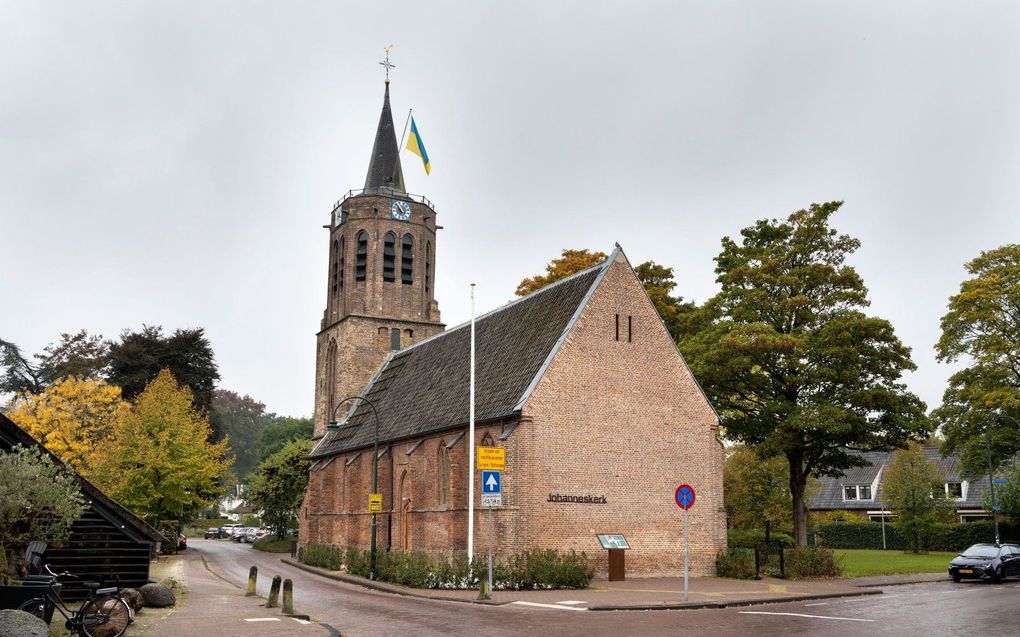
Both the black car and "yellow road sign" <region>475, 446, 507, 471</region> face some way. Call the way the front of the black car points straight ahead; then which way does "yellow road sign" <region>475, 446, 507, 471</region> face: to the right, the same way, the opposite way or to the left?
to the left

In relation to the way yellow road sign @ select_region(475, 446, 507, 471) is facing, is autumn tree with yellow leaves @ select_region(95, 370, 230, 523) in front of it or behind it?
behind

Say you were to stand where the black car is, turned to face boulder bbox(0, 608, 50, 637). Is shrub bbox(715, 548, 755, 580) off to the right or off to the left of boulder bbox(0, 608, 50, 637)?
right

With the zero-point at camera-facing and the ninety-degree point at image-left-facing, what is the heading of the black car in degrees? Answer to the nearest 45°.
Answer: approximately 45°

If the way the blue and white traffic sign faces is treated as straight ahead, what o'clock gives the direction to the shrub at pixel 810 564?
The shrub is roughly at 8 o'clock from the blue and white traffic sign.

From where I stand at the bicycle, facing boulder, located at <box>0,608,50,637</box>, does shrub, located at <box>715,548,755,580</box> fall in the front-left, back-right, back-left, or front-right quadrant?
back-left

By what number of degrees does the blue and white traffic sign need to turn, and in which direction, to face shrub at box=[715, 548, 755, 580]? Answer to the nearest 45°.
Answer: approximately 135° to its left

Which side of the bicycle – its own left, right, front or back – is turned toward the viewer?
left

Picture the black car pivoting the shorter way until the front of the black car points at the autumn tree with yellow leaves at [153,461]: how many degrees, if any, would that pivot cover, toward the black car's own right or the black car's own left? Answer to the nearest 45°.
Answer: approximately 45° to the black car's own right

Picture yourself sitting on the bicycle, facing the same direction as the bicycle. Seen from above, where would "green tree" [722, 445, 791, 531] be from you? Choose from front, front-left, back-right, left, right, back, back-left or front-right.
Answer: back-right

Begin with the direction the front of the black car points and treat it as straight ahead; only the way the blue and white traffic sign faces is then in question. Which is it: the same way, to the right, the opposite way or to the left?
to the left

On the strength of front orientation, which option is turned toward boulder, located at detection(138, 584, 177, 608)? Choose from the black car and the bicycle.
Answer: the black car

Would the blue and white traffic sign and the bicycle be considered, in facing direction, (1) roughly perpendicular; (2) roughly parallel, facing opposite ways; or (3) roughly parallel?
roughly perpendicular
